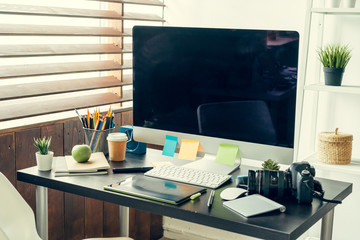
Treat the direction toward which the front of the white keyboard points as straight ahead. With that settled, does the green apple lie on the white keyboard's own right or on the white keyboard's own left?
on the white keyboard's own right

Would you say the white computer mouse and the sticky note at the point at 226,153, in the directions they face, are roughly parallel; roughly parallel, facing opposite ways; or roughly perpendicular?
roughly parallel, facing opposite ways

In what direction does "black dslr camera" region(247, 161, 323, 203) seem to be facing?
to the viewer's left

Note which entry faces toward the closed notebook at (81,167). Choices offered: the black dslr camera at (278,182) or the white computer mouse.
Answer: the black dslr camera

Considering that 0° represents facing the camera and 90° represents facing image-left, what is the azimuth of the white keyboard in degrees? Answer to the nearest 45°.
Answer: approximately 45°

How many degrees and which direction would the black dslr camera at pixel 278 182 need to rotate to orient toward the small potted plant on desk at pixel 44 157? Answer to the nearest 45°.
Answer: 0° — it already faces it

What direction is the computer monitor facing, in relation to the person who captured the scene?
facing the viewer and to the left of the viewer

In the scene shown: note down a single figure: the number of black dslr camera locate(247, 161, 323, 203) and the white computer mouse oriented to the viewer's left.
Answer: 1

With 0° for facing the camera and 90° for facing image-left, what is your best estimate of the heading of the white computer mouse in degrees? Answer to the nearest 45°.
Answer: approximately 225°
